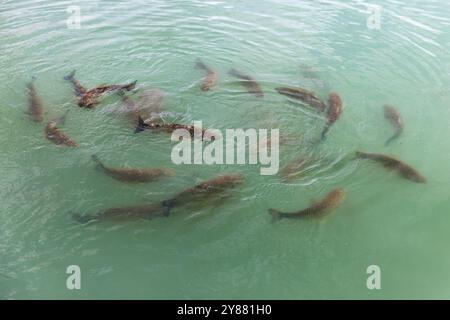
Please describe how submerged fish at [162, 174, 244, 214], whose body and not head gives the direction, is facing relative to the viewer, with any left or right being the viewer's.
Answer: facing away from the viewer and to the right of the viewer

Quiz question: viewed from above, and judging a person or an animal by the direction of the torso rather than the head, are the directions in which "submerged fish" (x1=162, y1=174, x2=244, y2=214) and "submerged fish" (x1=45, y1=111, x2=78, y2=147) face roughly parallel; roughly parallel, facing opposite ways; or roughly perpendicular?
roughly perpendicular

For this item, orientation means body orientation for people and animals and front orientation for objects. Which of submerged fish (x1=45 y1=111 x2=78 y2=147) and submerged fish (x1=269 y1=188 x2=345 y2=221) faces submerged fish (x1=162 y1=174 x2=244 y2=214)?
submerged fish (x1=45 y1=111 x2=78 y2=147)

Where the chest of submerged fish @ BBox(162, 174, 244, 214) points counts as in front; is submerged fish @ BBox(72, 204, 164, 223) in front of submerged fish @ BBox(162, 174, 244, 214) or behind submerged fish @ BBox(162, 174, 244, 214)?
behind

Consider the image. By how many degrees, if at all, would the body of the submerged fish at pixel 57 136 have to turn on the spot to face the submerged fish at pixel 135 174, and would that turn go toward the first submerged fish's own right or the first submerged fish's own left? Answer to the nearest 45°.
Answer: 0° — it already faces it

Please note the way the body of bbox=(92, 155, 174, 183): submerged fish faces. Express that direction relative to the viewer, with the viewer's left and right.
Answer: facing to the right of the viewer

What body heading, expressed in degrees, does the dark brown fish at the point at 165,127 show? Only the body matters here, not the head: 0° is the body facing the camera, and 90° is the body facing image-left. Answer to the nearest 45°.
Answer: approximately 270°

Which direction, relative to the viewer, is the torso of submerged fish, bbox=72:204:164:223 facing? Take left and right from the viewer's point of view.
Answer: facing to the right of the viewer
